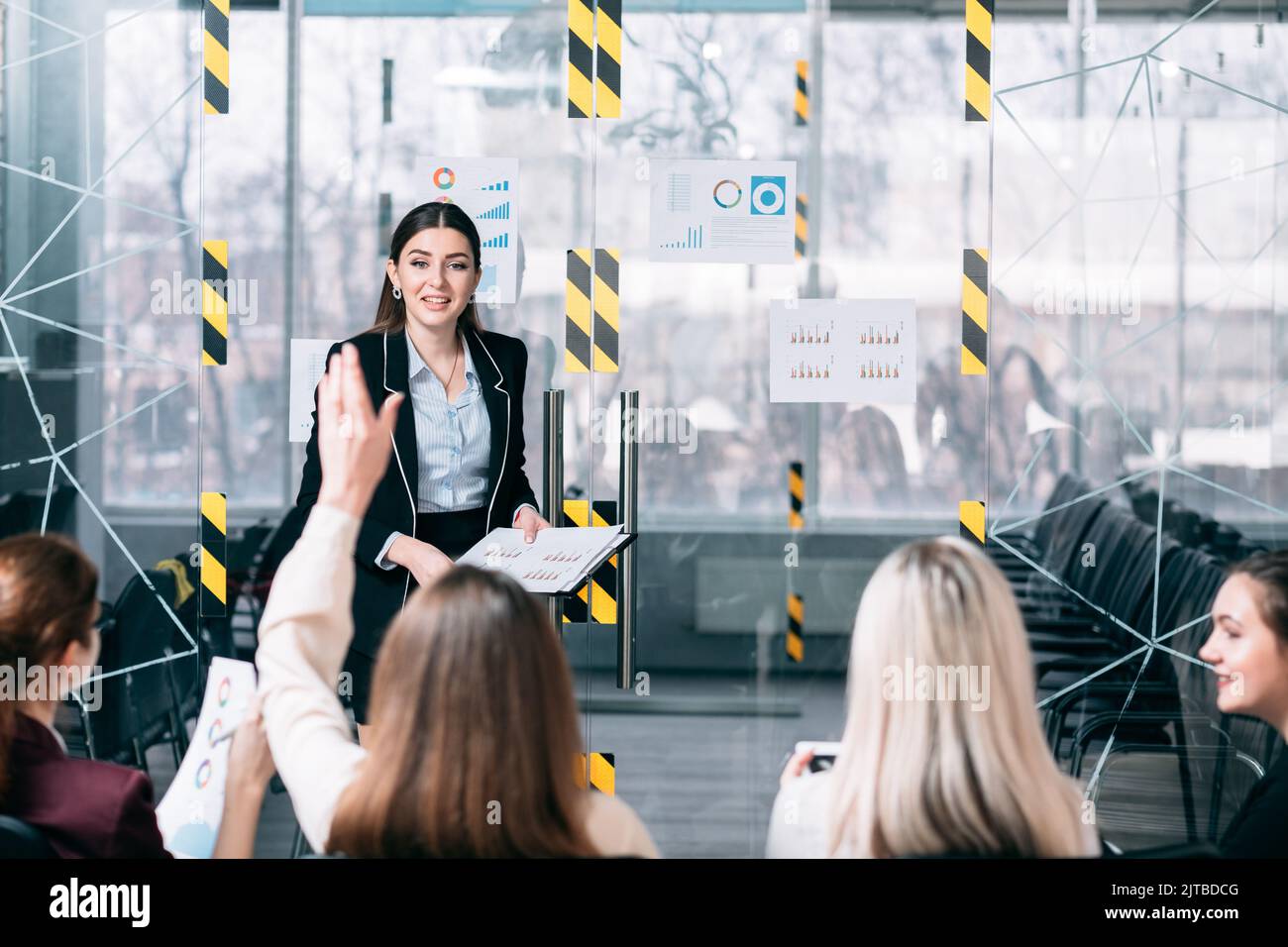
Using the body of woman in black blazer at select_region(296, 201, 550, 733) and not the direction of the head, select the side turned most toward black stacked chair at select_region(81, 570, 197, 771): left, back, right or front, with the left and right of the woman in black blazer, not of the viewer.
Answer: right

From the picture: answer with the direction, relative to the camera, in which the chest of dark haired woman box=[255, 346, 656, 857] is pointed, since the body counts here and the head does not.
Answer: away from the camera

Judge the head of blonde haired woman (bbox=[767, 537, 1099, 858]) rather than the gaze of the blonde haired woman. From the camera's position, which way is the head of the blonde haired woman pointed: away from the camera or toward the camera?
away from the camera

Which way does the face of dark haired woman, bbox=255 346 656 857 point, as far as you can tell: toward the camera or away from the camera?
away from the camera

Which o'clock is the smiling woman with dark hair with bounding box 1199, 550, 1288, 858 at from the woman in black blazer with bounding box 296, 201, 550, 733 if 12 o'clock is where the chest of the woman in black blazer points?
The smiling woman with dark hair is roughly at 10 o'clock from the woman in black blazer.

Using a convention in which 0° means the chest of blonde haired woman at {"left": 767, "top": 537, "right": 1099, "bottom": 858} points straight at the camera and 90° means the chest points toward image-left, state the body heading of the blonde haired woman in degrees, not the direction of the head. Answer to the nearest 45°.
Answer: approximately 180°

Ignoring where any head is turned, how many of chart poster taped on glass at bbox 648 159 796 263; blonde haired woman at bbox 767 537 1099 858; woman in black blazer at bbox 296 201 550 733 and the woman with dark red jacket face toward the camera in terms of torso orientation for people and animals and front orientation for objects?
2

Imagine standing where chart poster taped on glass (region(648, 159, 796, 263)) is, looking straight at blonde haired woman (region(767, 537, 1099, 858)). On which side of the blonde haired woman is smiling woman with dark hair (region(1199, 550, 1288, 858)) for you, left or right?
left

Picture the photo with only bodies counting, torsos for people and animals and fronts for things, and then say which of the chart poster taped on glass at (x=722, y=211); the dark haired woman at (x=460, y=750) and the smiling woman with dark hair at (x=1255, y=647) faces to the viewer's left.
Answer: the smiling woman with dark hair

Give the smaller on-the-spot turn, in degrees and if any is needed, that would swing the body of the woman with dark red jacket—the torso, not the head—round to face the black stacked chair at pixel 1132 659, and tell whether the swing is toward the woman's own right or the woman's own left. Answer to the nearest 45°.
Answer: approximately 45° to the woman's own right

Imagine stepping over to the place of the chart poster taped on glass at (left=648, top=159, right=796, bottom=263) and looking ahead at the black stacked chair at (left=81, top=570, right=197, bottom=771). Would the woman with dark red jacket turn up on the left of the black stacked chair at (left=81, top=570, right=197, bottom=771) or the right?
left

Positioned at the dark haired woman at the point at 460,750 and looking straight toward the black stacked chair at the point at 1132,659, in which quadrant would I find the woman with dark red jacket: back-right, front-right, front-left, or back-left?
back-left

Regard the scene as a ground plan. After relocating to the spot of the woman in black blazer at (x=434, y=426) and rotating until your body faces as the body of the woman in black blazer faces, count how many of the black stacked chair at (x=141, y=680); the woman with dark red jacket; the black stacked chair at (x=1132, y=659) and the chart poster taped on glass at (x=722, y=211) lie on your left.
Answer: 2
